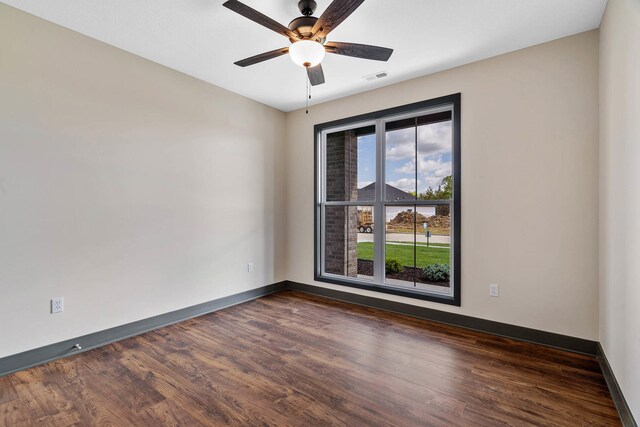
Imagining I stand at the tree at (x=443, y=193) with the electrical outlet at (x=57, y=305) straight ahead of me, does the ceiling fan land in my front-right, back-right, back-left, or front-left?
front-left

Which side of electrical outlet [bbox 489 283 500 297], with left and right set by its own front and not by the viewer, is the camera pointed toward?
front

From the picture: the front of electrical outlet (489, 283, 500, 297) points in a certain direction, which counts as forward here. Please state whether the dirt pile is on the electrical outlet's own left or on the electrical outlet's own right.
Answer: on the electrical outlet's own right

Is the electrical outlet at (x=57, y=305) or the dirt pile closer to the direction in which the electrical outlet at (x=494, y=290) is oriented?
the electrical outlet

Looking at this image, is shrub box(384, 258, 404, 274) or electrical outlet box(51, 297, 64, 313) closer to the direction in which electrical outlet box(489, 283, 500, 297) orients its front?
the electrical outlet

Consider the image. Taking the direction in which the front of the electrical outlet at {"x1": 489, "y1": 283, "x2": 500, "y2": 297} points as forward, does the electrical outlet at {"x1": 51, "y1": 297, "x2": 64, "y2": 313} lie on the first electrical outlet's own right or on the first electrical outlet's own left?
on the first electrical outlet's own right

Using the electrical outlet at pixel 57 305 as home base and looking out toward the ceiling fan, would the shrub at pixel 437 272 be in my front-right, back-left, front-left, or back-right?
front-left

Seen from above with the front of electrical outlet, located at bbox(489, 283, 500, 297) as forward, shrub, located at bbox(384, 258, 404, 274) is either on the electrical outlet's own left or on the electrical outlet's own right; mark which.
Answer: on the electrical outlet's own right
